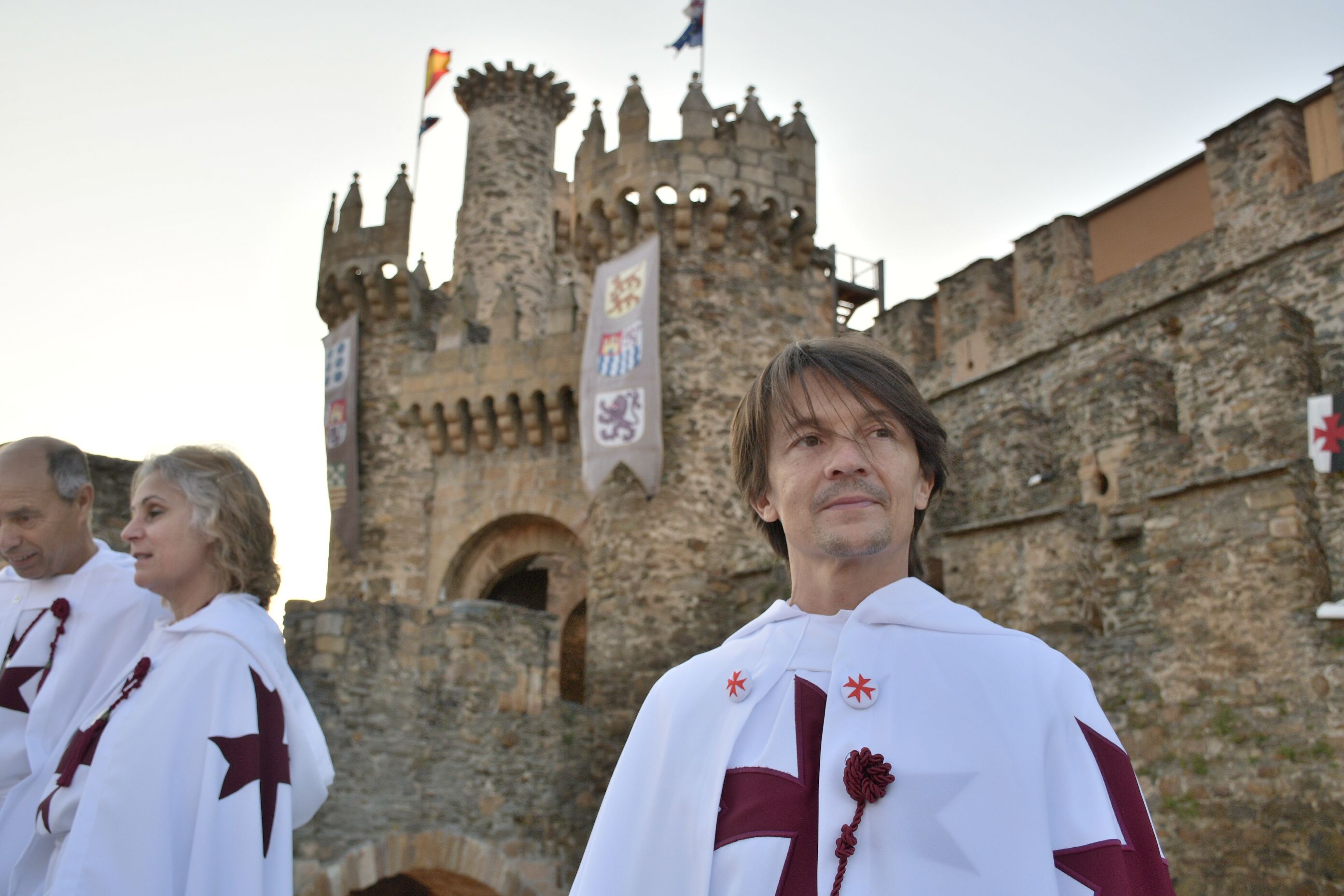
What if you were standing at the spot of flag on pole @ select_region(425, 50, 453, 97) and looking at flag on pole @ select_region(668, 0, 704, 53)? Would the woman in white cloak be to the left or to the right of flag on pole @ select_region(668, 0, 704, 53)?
right

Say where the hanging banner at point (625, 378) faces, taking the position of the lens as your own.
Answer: facing the viewer and to the left of the viewer

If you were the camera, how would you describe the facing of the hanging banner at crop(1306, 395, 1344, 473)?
facing the viewer

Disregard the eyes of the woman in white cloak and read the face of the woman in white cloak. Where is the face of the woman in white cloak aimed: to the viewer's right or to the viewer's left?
to the viewer's left

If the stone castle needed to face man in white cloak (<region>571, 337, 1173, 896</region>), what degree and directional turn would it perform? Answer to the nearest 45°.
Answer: approximately 45° to its left

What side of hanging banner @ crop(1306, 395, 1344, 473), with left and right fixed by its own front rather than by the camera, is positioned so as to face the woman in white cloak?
front

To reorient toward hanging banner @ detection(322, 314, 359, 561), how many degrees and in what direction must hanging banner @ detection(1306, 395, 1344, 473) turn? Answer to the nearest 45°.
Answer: approximately 90° to its right

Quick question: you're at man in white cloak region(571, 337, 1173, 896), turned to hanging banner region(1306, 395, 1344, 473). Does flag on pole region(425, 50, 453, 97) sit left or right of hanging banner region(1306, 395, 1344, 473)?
left

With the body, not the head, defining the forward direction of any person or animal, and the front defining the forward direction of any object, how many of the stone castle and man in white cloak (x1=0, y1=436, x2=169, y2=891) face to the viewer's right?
0

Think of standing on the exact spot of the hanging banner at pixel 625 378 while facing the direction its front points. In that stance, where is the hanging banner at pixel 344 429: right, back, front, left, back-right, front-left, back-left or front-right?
right

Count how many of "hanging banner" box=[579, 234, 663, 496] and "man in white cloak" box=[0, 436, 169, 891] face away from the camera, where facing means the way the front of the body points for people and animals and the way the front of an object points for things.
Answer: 0
